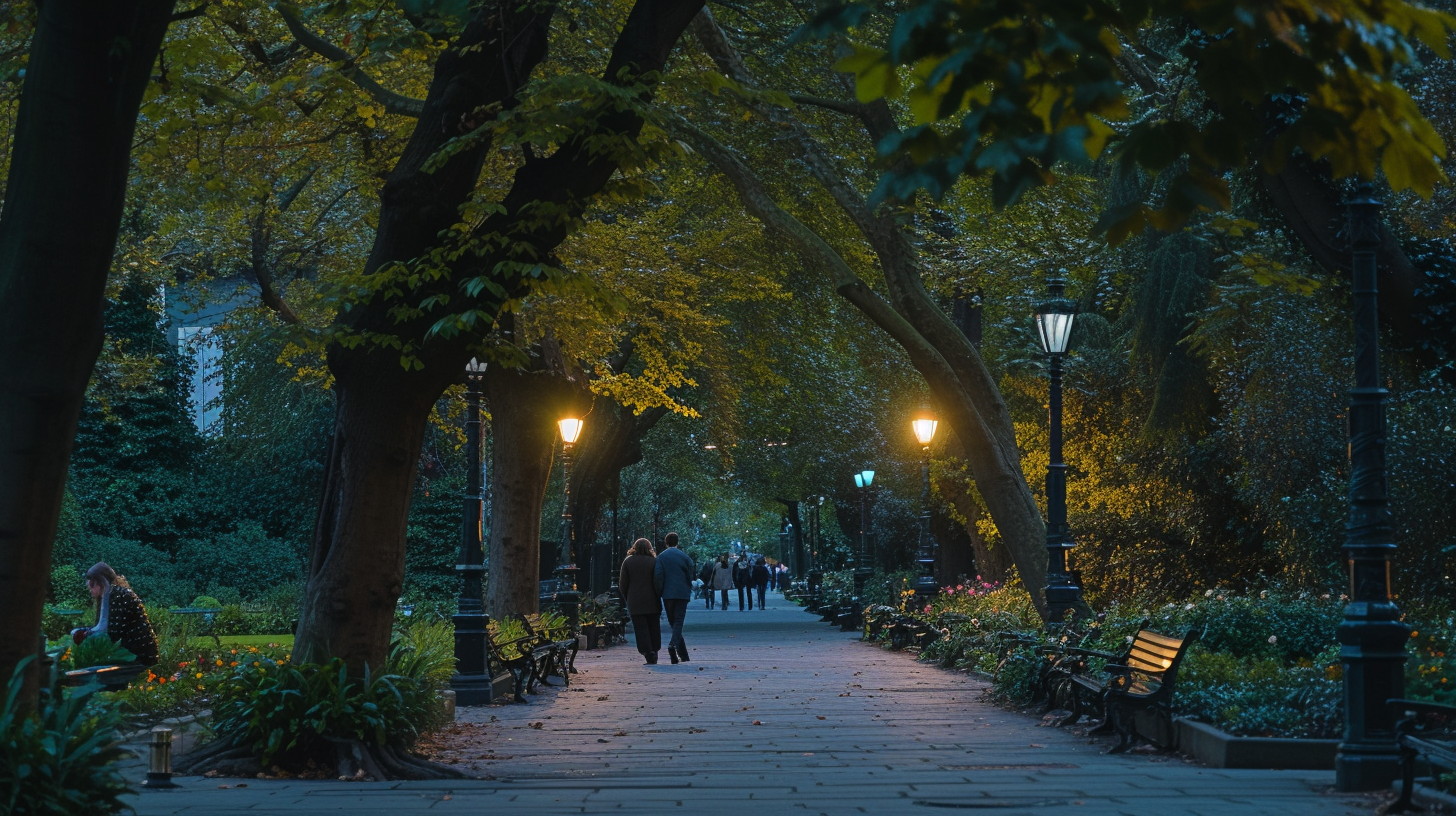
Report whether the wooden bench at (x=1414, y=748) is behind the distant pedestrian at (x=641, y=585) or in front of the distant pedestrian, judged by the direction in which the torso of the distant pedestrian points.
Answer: behind

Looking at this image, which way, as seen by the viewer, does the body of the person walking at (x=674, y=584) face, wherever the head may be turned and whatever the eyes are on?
away from the camera

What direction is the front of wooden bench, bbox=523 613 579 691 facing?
to the viewer's right

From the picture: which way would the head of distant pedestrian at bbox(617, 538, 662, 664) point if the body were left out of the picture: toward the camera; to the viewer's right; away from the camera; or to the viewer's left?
away from the camera

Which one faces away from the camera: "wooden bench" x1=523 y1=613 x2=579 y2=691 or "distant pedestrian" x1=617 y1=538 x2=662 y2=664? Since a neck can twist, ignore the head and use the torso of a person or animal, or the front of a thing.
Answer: the distant pedestrian

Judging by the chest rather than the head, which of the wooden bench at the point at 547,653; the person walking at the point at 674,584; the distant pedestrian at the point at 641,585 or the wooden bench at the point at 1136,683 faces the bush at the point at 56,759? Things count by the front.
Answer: the wooden bench at the point at 1136,683

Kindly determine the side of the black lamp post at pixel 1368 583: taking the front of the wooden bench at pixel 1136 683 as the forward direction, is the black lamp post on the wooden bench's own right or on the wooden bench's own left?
on the wooden bench's own left

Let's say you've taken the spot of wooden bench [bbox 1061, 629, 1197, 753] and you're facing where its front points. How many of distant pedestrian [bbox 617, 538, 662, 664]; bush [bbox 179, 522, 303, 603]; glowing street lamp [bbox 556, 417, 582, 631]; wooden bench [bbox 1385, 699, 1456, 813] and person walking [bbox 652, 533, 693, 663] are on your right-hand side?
4

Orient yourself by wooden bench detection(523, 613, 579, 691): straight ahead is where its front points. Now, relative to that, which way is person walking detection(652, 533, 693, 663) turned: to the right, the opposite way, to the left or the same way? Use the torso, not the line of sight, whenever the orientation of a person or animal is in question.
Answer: to the left

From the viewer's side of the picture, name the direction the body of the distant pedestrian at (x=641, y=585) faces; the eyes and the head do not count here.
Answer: away from the camera

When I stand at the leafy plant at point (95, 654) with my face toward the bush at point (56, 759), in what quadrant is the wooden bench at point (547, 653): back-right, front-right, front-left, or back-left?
back-left

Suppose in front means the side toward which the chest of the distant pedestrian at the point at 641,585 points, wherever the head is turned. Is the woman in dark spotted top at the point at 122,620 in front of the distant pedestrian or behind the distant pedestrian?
behind

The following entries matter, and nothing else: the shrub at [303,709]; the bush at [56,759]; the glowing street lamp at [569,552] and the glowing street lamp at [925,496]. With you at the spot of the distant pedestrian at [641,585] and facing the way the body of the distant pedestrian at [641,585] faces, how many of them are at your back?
2
